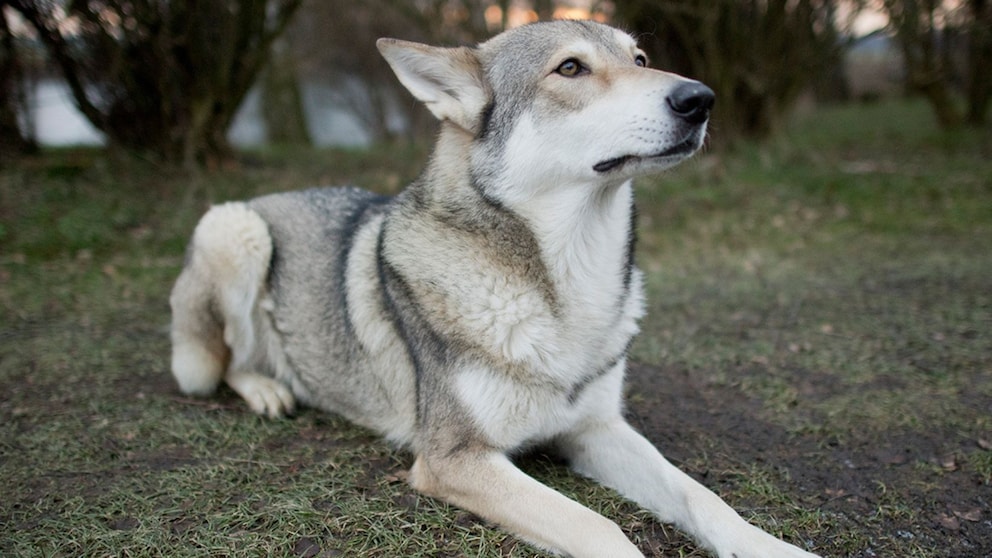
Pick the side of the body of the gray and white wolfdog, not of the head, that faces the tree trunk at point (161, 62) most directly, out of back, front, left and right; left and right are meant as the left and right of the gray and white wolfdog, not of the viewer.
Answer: back

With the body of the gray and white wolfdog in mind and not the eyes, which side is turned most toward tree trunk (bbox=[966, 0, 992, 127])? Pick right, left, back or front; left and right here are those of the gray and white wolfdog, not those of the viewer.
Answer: left

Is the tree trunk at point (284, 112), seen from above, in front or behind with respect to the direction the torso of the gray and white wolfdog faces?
behind

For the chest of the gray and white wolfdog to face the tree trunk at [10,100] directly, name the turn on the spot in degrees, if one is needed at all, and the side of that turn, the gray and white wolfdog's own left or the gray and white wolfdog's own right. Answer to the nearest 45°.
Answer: approximately 180°
